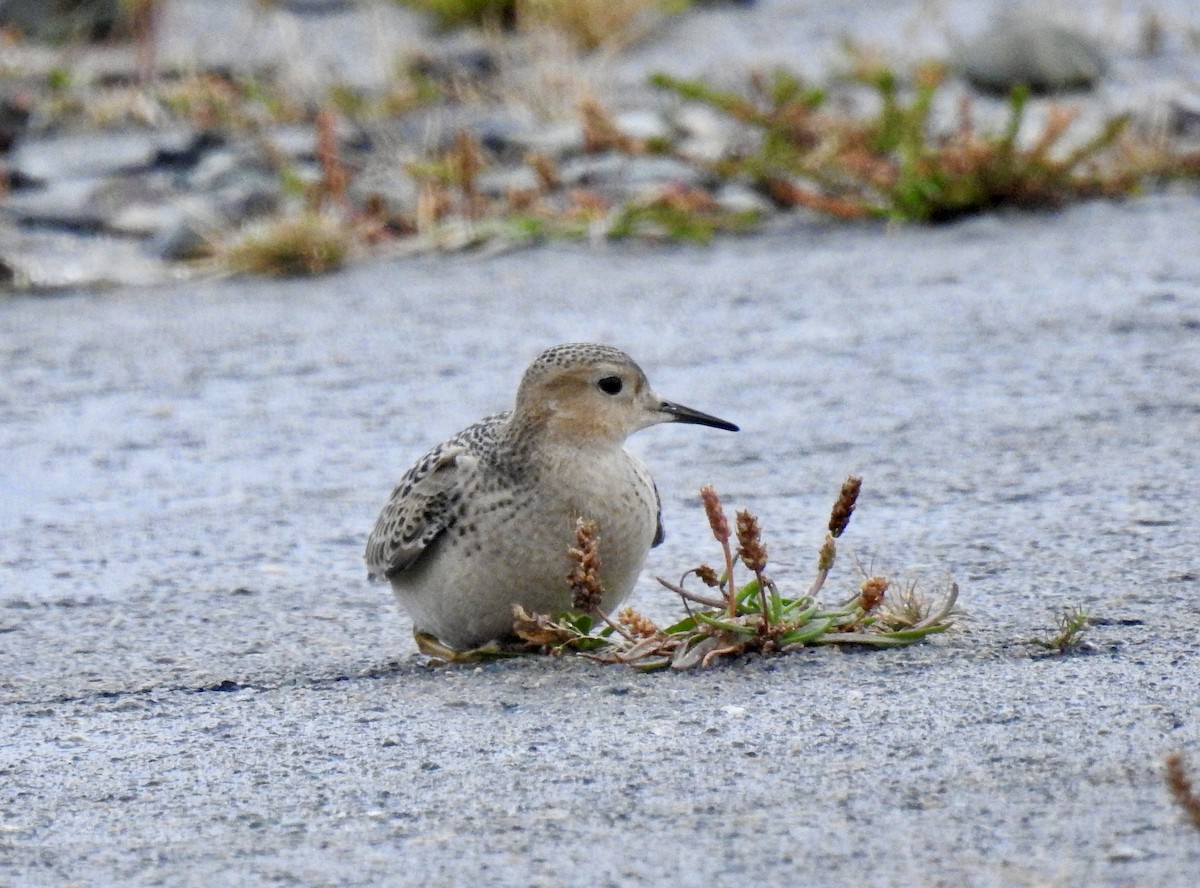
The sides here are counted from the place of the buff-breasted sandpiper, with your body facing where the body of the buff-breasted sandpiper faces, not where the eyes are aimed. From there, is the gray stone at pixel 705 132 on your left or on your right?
on your left

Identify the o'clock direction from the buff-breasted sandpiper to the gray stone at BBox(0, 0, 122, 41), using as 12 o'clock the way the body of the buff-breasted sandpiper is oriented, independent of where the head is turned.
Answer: The gray stone is roughly at 7 o'clock from the buff-breasted sandpiper.

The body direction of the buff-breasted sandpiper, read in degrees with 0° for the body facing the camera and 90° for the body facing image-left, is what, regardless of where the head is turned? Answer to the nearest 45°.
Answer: approximately 315°

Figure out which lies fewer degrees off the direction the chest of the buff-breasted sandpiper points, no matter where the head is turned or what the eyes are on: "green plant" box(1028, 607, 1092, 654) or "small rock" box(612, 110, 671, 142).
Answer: the green plant

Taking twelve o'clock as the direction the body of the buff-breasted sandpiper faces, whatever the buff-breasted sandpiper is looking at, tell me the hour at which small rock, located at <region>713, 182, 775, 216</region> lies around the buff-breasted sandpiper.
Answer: The small rock is roughly at 8 o'clock from the buff-breasted sandpiper.

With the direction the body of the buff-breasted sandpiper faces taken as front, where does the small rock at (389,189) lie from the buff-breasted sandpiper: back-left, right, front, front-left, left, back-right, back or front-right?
back-left

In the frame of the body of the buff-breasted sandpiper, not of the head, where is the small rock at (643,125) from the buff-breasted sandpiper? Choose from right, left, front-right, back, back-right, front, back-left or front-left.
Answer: back-left

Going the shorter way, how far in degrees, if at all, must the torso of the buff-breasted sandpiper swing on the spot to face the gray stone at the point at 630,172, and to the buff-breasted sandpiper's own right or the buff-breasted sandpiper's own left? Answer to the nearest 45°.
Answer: approximately 135° to the buff-breasted sandpiper's own left

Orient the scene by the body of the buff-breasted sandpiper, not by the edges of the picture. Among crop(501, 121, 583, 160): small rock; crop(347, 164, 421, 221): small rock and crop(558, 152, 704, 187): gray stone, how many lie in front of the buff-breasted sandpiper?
0

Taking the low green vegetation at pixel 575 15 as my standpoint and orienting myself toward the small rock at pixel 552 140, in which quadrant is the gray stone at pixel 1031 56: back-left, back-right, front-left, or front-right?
front-left

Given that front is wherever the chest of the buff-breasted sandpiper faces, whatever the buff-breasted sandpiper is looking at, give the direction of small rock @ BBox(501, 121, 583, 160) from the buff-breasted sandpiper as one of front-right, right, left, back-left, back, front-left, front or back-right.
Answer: back-left

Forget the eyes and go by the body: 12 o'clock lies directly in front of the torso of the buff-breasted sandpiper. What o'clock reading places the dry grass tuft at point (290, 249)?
The dry grass tuft is roughly at 7 o'clock from the buff-breasted sandpiper.
